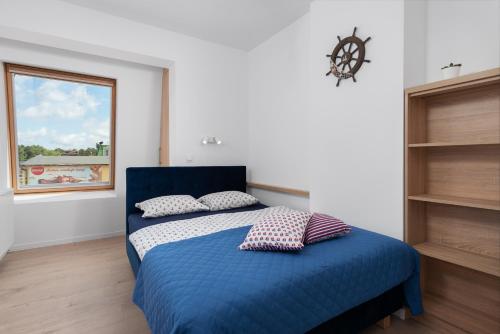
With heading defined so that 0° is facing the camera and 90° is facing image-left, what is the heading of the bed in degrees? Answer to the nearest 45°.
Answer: approximately 315°

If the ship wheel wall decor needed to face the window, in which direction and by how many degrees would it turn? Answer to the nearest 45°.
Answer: approximately 45° to its right

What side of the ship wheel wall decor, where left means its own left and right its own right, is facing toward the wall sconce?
right

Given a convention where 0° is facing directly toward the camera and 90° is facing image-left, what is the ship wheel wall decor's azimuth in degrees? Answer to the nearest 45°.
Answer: approximately 45°

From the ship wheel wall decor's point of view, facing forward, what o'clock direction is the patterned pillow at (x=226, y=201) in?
The patterned pillow is roughly at 2 o'clock from the ship wheel wall decor.

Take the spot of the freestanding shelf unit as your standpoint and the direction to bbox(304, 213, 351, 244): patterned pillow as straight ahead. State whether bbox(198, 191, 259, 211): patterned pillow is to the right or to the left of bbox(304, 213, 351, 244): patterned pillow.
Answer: right

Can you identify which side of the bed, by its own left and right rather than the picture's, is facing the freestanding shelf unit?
left
